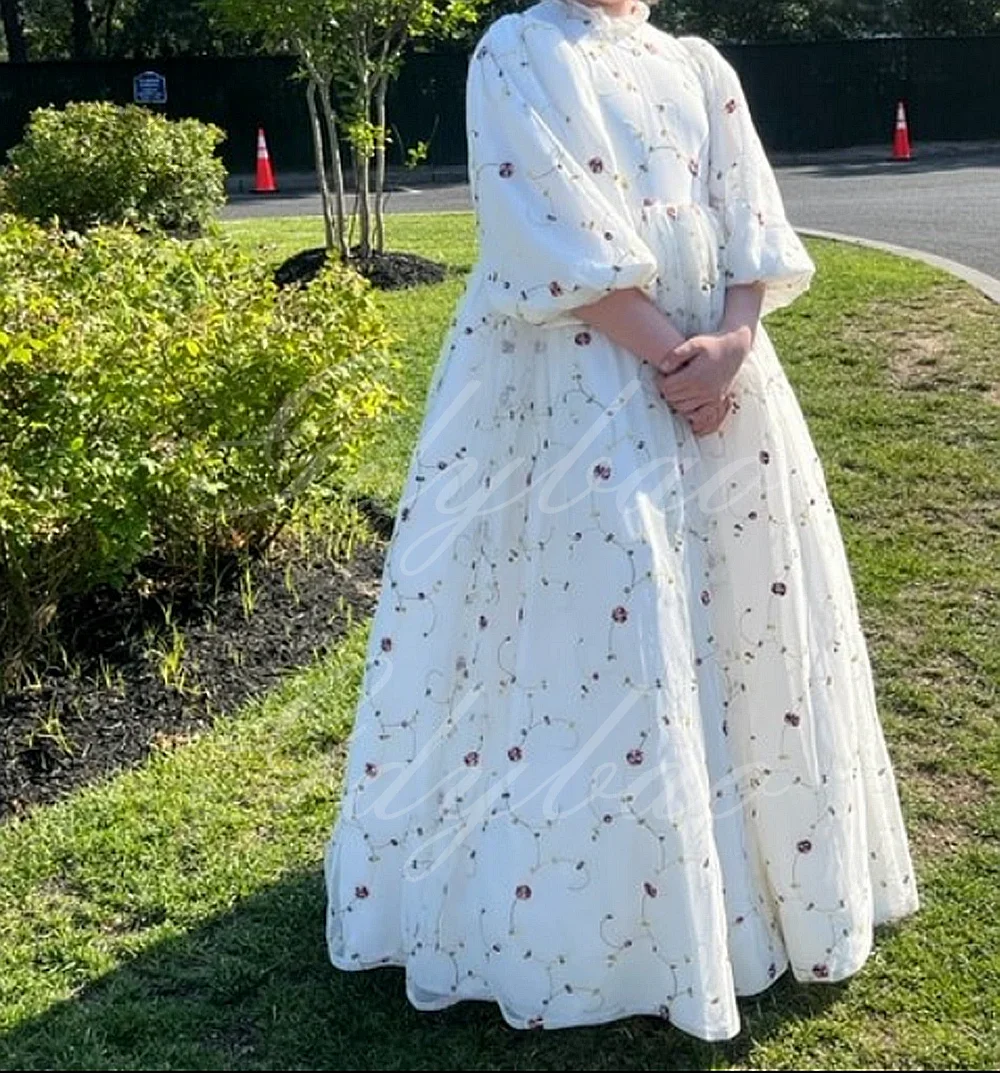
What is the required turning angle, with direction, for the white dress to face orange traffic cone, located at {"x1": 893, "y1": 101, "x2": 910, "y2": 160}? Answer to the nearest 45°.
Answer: approximately 135° to its left

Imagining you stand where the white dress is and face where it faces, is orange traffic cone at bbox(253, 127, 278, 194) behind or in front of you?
behind

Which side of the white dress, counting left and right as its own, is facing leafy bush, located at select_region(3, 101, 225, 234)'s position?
back

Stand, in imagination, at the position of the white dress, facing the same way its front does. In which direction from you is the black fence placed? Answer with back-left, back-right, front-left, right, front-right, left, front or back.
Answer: back-left

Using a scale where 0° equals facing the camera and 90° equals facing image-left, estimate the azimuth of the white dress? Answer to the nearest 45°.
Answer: approximately 315°

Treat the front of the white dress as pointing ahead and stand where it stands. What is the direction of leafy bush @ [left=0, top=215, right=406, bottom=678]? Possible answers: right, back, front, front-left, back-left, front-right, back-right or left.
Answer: back
